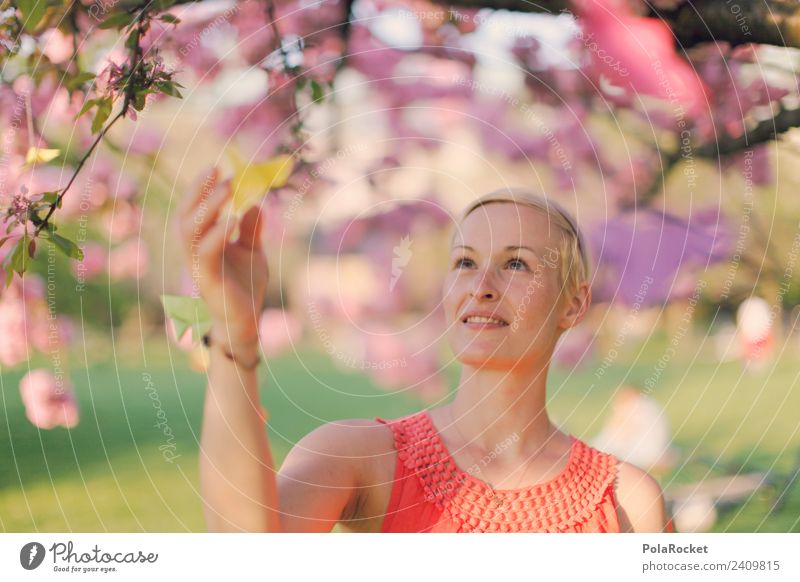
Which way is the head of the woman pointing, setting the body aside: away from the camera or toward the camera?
toward the camera

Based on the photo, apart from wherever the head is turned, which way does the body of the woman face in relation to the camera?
toward the camera
